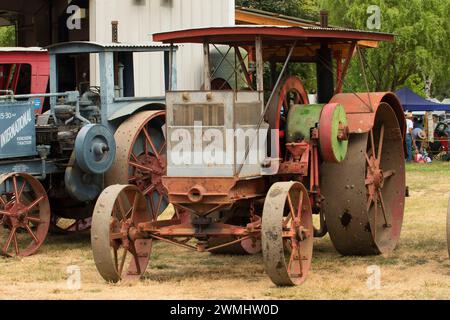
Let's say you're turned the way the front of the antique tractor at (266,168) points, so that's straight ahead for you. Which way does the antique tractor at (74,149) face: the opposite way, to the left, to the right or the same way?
the same way

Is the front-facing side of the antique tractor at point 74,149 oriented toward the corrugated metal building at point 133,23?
no

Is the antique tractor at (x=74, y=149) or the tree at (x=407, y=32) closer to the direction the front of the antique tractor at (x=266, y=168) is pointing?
the antique tractor

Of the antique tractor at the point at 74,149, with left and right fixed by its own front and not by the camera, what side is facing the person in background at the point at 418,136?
back

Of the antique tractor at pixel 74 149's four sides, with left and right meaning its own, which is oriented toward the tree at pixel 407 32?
back

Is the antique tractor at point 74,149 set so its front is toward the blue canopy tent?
no

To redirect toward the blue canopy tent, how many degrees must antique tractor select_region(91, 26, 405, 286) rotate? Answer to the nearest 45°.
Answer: approximately 135° to its right

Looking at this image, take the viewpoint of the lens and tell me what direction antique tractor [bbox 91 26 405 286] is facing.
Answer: facing the viewer and to the left of the viewer

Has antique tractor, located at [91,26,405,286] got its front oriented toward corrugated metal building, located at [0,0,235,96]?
no

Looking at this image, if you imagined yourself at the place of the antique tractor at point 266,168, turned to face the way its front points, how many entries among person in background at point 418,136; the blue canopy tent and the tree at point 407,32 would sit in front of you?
0

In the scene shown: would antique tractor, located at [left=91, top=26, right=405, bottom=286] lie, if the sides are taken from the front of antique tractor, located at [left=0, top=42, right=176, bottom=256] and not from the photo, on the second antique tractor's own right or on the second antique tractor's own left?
on the second antique tractor's own left
